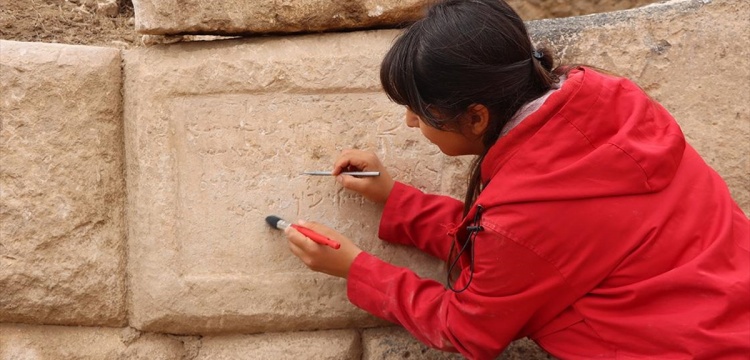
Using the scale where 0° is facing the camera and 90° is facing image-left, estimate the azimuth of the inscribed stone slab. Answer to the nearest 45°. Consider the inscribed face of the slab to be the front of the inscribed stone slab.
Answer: approximately 0°

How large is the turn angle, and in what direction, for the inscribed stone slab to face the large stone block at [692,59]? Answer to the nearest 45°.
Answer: approximately 90° to its left

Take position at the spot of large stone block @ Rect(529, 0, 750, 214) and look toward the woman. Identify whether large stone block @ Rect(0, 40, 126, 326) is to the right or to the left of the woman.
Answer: right

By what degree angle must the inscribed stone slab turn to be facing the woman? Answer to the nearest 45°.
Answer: approximately 45° to its left
